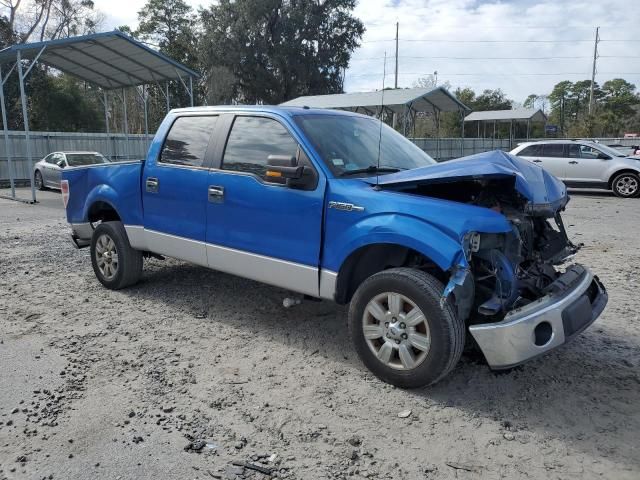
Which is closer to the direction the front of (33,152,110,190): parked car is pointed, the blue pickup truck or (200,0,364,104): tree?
the blue pickup truck

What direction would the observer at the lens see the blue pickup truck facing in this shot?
facing the viewer and to the right of the viewer

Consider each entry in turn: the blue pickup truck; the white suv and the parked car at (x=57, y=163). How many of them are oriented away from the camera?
0

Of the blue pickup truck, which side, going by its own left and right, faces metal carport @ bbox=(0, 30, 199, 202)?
back

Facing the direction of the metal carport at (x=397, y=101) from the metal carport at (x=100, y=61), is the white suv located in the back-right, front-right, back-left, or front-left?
front-right

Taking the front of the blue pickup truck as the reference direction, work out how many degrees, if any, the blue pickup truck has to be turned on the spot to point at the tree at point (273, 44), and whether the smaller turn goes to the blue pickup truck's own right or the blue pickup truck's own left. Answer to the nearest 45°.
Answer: approximately 135° to the blue pickup truck's own left

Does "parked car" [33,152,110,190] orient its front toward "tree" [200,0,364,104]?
no

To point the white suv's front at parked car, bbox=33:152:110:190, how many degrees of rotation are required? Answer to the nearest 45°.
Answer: approximately 180°

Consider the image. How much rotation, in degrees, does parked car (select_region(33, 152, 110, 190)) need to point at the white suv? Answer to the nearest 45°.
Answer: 0° — it already faces it

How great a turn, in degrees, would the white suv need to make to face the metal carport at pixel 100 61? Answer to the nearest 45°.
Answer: approximately 180°

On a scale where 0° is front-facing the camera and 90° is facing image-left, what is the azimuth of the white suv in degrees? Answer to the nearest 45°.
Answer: approximately 270°

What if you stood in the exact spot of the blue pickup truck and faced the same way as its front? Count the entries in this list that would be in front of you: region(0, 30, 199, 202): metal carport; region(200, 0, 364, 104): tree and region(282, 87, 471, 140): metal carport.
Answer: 0

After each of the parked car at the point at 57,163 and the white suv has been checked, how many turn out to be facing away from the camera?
0

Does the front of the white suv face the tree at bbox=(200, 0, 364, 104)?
no

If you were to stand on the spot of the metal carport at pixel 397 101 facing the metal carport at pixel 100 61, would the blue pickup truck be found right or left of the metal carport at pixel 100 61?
left

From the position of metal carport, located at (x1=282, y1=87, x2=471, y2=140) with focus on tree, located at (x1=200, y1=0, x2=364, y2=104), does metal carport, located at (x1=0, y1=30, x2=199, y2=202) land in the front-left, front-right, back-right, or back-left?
back-left

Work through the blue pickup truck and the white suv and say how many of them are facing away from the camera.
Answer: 0

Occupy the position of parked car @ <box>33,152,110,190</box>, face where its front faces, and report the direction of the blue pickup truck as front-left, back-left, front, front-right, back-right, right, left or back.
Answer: front-right

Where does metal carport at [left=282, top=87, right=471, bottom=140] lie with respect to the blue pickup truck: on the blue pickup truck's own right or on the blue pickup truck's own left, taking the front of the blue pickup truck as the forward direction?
on the blue pickup truck's own left
